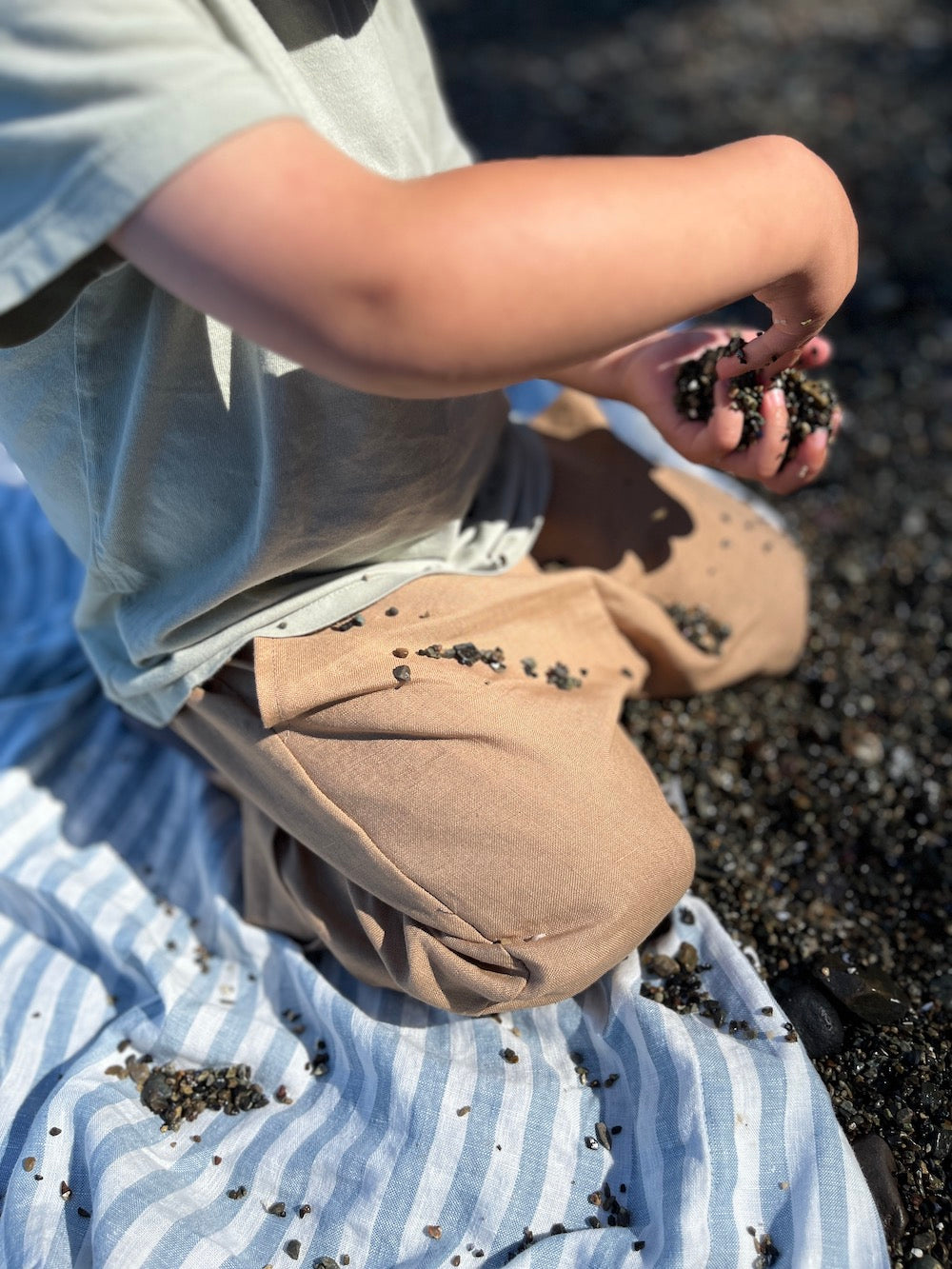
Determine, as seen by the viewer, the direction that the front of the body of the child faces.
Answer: to the viewer's right

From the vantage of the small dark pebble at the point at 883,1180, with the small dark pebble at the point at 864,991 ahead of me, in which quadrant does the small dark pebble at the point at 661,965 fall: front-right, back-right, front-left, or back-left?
front-left

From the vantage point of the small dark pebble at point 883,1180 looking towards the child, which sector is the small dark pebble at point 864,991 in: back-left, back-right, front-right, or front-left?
front-right
